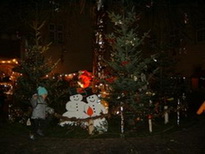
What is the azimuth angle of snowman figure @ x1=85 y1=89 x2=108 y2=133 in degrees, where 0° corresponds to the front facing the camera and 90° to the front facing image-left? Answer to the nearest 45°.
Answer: approximately 0°

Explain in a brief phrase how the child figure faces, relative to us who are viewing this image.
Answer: facing to the right of the viewer

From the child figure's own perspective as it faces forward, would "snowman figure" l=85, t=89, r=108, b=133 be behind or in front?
in front

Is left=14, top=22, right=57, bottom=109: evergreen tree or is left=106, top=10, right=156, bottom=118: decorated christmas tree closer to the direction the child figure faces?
the decorated christmas tree

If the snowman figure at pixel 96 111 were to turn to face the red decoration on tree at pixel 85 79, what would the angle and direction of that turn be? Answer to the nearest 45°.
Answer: approximately 180°

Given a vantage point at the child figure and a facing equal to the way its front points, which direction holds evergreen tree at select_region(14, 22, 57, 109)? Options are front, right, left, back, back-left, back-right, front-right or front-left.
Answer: left

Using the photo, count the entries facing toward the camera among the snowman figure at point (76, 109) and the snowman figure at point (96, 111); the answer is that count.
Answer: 2

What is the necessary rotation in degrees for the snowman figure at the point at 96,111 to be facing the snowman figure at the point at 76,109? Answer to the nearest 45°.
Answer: approximately 135° to its right

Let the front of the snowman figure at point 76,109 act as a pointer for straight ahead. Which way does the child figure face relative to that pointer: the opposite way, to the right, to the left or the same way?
to the left

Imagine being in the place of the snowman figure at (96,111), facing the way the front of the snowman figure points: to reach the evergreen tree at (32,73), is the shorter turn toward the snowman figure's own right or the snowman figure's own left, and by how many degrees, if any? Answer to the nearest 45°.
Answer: approximately 135° to the snowman figure's own right

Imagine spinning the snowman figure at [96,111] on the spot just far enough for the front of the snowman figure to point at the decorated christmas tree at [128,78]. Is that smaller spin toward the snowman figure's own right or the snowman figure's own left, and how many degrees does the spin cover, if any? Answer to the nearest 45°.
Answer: approximately 90° to the snowman figure's own left

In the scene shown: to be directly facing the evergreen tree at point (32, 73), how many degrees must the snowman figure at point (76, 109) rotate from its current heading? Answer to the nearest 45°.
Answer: approximately 135° to its right

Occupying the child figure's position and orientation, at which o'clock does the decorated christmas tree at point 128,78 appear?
The decorated christmas tree is roughly at 12 o'clock from the child figure.

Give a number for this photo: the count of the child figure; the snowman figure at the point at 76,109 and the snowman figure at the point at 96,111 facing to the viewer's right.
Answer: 1

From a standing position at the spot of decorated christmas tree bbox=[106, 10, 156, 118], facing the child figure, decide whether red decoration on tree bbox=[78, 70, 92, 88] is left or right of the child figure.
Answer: right

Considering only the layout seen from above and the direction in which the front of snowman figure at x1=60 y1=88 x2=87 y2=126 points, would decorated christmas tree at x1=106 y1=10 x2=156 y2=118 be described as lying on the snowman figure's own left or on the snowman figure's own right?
on the snowman figure's own left
